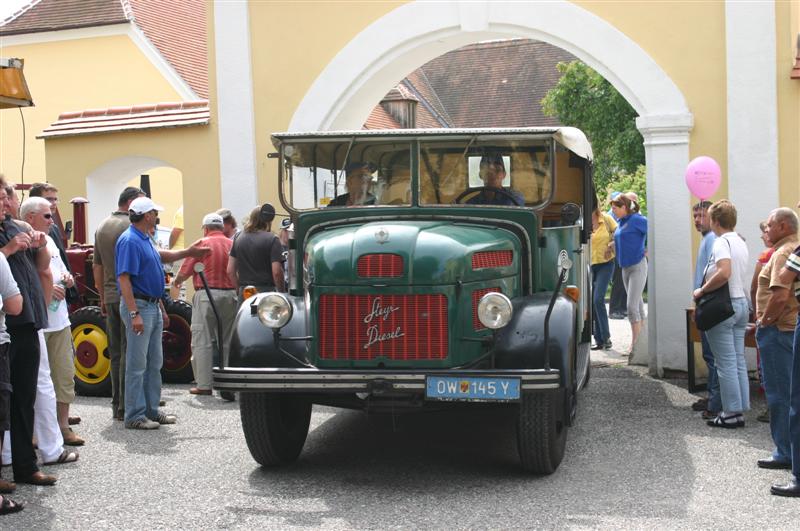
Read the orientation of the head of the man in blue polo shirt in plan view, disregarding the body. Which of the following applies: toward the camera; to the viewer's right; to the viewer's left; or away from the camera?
to the viewer's right

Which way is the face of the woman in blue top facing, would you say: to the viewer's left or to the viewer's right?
to the viewer's left

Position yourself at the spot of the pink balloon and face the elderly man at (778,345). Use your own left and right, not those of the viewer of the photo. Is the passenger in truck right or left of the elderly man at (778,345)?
right

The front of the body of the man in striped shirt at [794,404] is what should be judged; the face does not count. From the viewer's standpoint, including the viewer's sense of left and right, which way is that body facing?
facing to the left of the viewer

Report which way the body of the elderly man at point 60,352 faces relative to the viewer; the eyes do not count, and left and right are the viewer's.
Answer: facing to the right of the viewer

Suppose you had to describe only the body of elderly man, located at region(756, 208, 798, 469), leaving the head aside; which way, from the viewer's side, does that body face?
to the viewer's left

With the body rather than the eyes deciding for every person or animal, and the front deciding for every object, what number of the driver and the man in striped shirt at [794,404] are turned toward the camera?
1

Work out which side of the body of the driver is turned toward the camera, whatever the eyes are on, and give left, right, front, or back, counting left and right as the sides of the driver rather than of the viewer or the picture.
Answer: front

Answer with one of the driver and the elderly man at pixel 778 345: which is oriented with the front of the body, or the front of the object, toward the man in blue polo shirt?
the elderly man

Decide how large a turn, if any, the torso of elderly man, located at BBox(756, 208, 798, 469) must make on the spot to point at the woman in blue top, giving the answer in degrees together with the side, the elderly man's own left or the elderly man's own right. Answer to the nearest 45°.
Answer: approximately 90° to the elderly man's own right

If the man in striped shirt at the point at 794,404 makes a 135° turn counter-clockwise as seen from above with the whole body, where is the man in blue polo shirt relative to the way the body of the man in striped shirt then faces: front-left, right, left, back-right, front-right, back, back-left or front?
back-right

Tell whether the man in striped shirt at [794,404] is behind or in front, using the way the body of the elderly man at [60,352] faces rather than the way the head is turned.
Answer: in front

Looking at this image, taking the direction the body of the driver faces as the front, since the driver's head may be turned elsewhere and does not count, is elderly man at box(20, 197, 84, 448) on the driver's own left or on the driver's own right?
on the driver's own right

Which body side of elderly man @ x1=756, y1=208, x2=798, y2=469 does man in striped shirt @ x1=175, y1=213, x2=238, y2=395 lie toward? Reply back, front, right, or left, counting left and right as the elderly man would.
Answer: front

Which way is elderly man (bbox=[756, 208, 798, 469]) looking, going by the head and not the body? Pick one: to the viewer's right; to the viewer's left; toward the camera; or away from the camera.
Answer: to the viewer's left

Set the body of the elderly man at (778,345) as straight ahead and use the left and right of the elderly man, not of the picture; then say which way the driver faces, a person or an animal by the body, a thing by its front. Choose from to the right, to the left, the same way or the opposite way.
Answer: to the left
